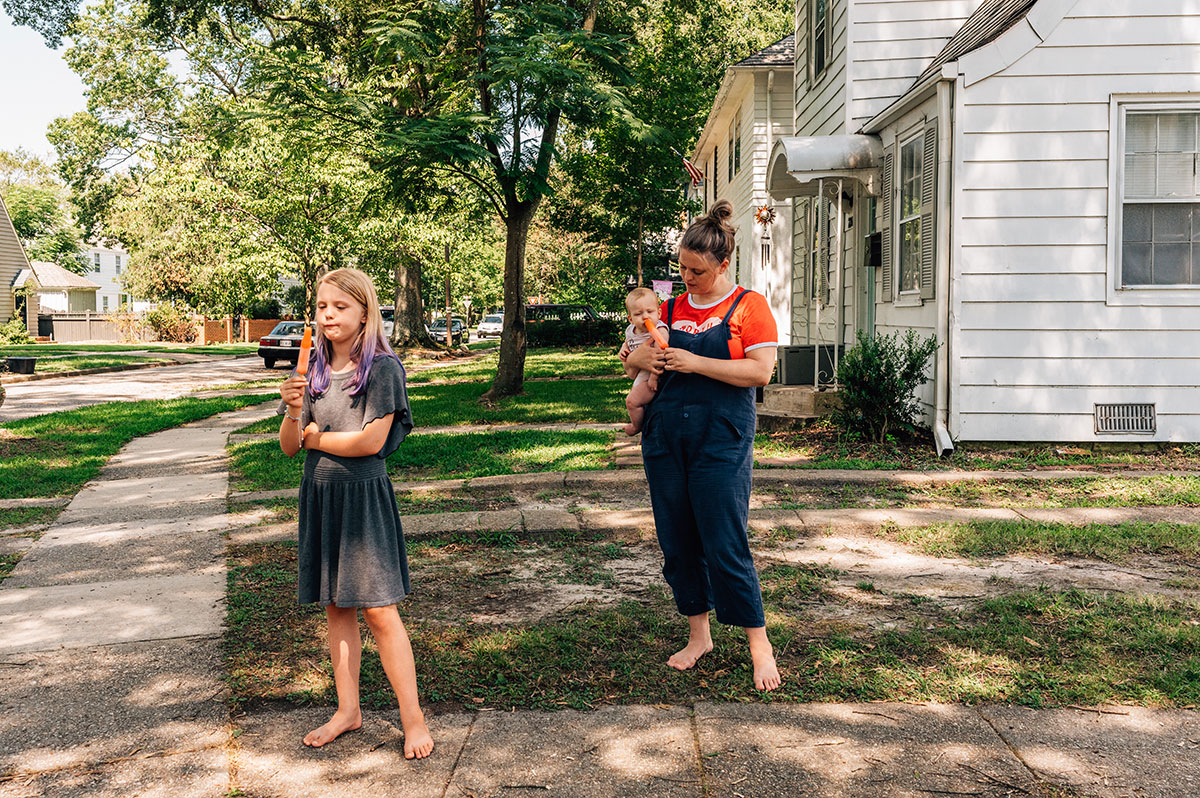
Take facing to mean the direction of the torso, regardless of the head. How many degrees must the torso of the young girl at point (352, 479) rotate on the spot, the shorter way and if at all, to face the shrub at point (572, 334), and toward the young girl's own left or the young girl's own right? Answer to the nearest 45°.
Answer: approximately 135° to the young girl's own right

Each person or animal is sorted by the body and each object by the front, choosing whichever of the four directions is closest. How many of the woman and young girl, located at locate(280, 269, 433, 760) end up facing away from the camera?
0

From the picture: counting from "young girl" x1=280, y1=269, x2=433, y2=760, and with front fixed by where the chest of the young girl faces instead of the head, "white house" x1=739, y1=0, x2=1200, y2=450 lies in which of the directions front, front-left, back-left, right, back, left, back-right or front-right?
back

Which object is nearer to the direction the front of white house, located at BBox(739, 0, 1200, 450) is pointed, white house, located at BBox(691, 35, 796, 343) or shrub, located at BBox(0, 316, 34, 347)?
the shrub

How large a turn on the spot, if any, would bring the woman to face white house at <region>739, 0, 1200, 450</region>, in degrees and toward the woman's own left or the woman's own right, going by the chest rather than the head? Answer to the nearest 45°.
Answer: approximately 180°

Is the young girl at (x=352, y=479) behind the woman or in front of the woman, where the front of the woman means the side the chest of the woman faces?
in front

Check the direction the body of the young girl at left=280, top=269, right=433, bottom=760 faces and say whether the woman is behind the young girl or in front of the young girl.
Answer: behind

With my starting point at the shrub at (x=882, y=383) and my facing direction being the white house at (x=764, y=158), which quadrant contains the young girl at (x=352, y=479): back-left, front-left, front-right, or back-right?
back-left

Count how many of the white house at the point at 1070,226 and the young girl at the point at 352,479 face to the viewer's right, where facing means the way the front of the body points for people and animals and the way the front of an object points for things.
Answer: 0
